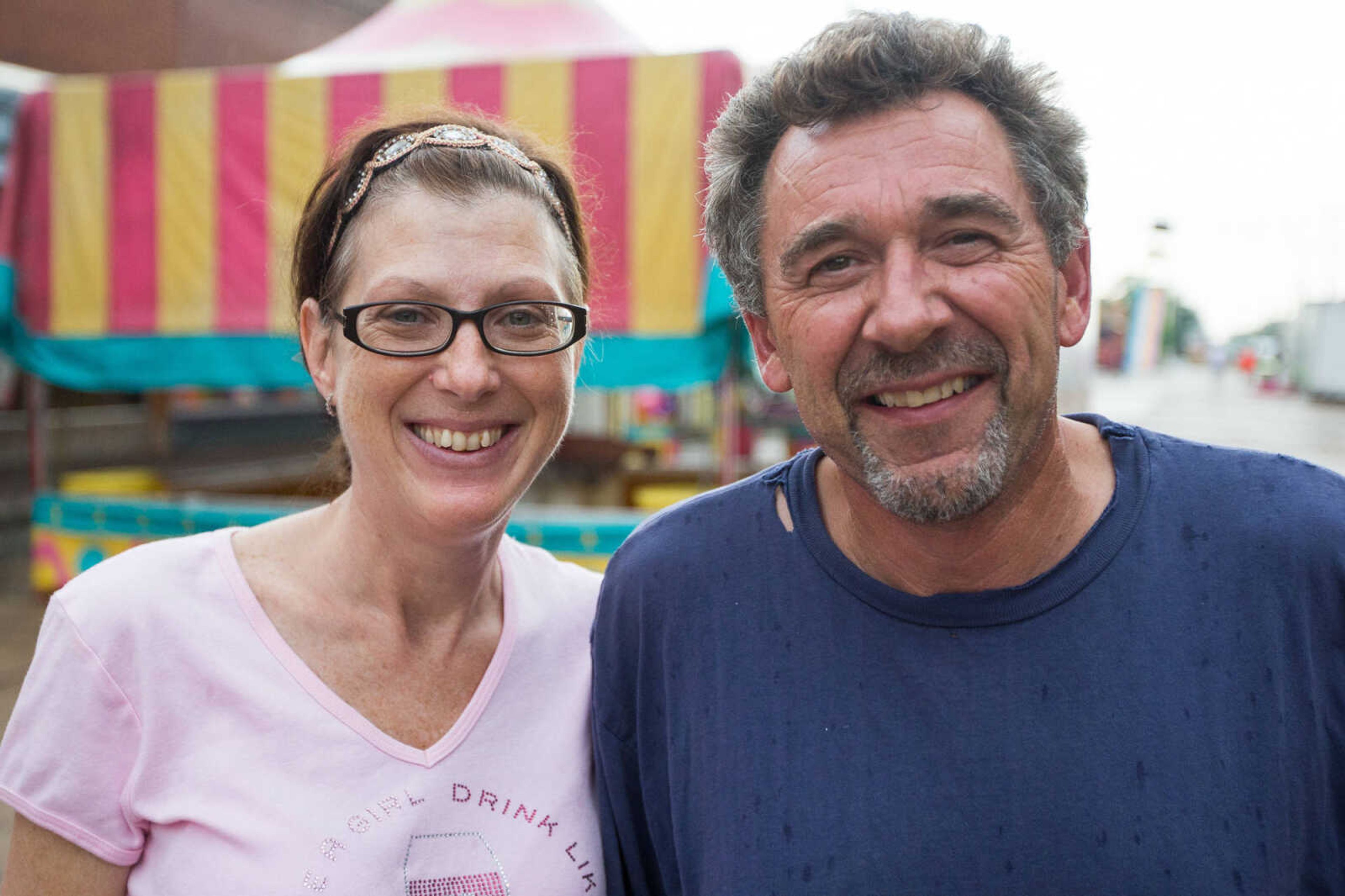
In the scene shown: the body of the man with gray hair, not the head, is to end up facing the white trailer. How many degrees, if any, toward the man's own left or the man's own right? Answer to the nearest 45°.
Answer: approximately 180°

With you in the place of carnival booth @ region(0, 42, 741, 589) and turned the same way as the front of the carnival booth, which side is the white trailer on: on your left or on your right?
on your left

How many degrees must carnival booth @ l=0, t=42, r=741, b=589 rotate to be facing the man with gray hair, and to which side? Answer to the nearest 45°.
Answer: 0° — it already faces them

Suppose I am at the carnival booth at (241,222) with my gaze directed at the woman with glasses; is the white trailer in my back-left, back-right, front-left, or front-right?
back-left

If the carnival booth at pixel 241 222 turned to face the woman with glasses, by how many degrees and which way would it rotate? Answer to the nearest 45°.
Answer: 0° — it already faces them

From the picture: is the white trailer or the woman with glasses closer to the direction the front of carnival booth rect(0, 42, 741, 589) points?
the woman with glasses

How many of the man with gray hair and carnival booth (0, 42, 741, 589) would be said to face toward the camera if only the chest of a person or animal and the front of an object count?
2

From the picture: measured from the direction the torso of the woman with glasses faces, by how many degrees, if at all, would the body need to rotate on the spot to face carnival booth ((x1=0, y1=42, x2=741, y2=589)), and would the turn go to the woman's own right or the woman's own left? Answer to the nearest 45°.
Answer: approximately 135° to the woman's own left

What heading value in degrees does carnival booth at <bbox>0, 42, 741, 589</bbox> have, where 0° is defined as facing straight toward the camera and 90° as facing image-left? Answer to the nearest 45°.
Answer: approximately 0°

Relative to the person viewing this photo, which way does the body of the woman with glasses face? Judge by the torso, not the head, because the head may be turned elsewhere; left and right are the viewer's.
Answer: facing the viewer and to the right of the viewer
